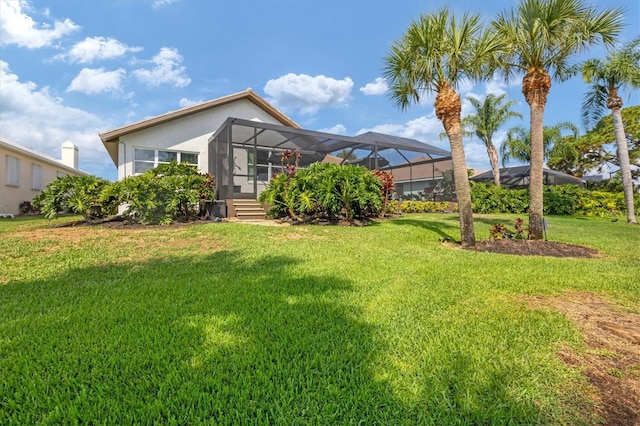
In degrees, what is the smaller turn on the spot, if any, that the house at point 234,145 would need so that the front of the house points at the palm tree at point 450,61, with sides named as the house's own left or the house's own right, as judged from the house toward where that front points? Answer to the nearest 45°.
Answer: approximately 135° to the house's own right

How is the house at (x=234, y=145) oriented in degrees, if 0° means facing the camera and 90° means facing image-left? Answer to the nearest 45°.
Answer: approximately 180°

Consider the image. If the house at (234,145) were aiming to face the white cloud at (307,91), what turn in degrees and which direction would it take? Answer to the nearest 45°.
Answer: approximately 45° to its right

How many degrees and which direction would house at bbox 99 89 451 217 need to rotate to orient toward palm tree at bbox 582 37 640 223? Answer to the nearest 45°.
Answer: approximately 90° to its right

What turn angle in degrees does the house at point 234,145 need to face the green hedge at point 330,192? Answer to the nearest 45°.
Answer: approximately 135° to its right

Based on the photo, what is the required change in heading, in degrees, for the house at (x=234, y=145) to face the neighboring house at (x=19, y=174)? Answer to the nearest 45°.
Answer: approximately 90° to its left
